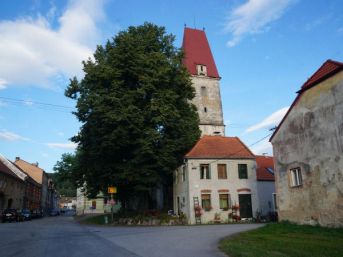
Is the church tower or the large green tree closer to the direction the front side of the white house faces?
the large green tree

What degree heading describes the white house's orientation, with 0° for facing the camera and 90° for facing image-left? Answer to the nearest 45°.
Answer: approximately 0°

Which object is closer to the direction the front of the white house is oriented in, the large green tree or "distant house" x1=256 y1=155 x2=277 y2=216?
the large green tree

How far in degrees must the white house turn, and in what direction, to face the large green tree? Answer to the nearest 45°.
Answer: approximately 45° to its right

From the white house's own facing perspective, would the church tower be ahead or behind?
behind

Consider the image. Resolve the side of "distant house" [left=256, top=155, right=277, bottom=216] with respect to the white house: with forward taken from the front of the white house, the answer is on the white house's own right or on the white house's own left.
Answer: on the white house's own left
